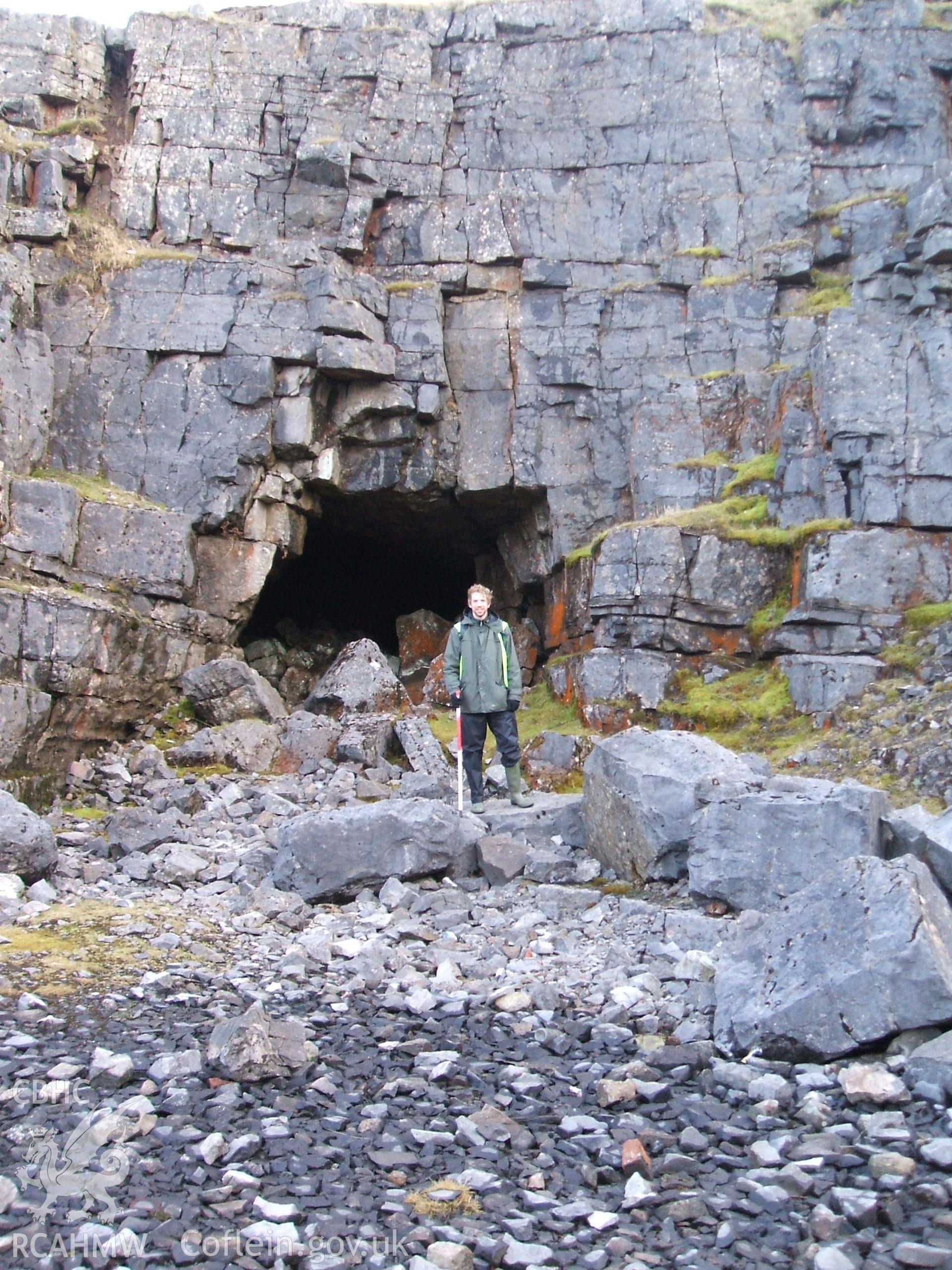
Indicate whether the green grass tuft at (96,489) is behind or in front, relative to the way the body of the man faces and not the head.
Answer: behind

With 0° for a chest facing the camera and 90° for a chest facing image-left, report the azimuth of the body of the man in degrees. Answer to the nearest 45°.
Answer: approximately 0°

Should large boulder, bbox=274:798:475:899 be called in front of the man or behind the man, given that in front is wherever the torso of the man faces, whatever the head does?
in front

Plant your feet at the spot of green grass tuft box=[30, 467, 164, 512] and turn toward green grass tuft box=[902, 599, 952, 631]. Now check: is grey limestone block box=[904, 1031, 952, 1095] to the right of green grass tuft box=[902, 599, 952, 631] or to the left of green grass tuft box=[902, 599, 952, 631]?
right

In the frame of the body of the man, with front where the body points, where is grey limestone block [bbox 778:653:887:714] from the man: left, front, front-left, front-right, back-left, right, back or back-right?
back-left

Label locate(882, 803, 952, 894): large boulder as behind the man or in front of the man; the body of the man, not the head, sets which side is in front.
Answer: in front

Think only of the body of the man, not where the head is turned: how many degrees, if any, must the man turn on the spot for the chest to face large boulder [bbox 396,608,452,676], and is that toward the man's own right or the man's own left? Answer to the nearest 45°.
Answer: approximately 180°

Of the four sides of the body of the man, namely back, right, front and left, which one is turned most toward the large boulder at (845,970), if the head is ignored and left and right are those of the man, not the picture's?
front

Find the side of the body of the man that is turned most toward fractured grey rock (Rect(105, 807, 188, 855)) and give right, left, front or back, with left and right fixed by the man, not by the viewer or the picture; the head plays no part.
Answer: right
